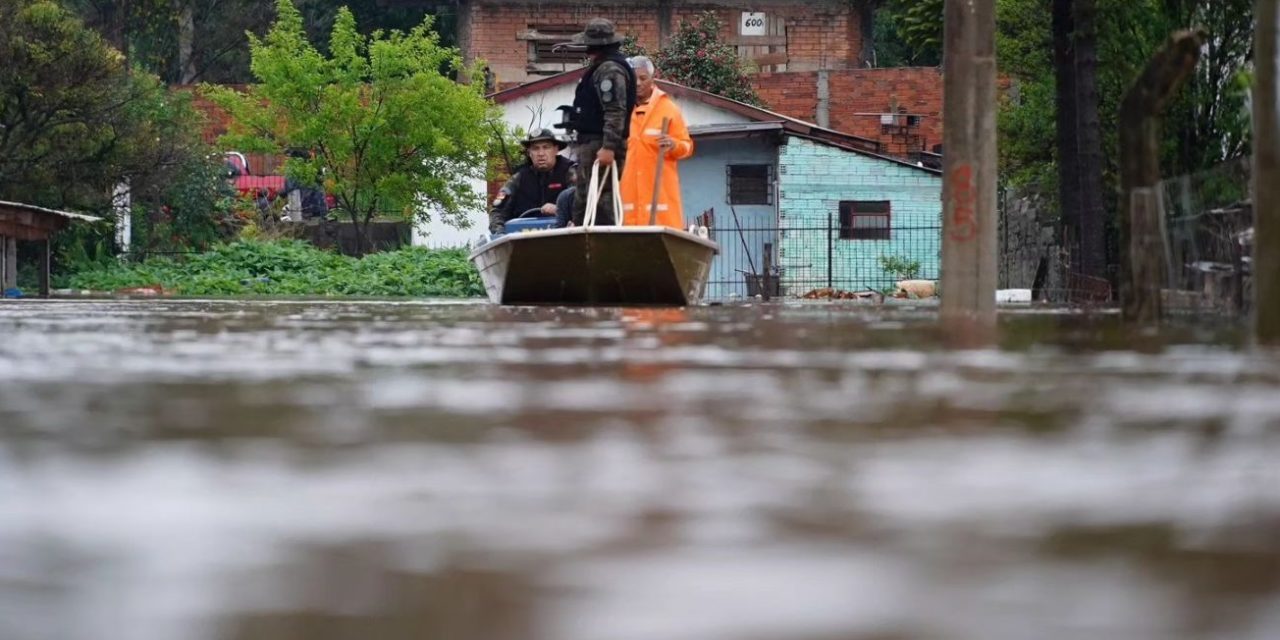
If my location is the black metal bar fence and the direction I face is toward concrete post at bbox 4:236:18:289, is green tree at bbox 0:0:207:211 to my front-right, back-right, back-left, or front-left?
front-right

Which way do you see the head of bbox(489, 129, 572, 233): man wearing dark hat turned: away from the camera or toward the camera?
toward the camera

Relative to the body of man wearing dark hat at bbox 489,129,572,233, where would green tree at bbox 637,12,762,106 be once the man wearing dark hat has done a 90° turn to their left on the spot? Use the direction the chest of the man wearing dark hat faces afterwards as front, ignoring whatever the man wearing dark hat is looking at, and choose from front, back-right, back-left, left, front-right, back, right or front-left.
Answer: left

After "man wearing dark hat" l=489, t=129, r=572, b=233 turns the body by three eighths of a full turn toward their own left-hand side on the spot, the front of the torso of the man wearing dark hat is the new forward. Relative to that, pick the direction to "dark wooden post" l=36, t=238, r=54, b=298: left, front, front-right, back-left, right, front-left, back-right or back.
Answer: left

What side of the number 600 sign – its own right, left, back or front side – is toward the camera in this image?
front

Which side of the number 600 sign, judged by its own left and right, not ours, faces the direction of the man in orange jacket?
front

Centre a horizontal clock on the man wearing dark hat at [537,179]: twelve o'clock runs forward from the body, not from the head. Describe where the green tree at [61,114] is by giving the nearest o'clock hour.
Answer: The green tree is roughly at 5 o'clock from the man wearing dark hat.

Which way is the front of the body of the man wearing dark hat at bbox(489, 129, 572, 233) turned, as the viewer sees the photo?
toward the camera

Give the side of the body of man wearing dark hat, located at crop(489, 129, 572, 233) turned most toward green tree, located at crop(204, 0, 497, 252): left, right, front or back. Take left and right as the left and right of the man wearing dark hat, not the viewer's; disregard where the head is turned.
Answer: back

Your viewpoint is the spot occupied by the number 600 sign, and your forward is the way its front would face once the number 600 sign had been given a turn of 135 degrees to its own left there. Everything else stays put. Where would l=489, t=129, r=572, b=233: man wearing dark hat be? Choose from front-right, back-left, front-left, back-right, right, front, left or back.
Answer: back-right

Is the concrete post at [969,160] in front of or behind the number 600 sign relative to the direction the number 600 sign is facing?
in front

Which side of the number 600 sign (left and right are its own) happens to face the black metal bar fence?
front
